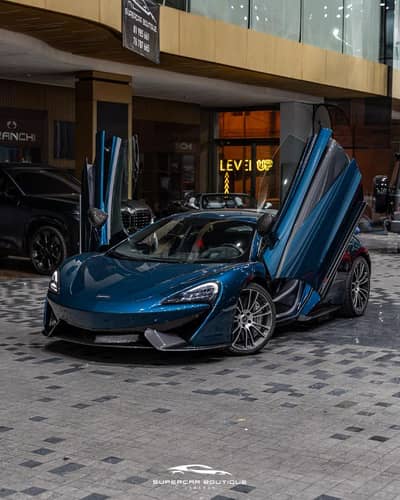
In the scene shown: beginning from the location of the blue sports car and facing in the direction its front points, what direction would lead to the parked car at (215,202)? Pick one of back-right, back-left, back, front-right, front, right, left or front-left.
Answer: back-right

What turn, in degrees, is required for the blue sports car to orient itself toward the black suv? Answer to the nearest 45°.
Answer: approximately 90° to its right

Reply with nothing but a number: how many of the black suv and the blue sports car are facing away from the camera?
0

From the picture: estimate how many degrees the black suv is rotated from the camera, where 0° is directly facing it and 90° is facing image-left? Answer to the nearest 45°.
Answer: approximately 315°

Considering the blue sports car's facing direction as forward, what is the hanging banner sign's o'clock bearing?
The hanging banner sign is roughly at 4 o'clock from the blue sports car.

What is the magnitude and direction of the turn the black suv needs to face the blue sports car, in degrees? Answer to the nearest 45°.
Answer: approximately 45° to its right

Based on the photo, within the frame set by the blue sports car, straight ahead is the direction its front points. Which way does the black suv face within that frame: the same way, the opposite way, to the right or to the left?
to the left

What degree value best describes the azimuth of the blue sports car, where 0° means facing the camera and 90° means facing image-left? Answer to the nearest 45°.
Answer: approximately 45°
